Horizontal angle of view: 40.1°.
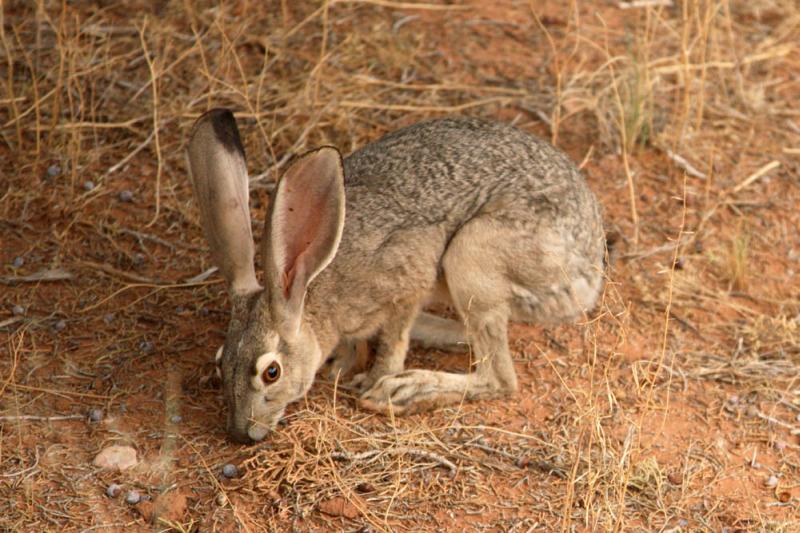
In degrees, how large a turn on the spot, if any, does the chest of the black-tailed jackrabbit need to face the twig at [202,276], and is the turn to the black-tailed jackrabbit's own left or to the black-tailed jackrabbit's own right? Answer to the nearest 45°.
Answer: approximately 45° to the black-tailed jackrabbit's own right

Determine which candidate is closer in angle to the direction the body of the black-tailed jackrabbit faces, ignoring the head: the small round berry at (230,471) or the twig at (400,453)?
the small round berry

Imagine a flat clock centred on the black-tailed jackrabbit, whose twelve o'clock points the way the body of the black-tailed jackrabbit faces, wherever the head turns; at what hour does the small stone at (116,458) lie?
The small stone is roughly at 11 o'clock from the black-tailed jackrabbit.

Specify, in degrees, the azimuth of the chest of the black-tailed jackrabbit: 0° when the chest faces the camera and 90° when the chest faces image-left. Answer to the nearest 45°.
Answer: approximately 90°

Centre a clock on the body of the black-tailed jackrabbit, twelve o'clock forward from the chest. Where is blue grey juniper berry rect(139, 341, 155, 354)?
The blue grey juniper berry is roughly at 12 o'clock from the black-tailed jackrabbit.

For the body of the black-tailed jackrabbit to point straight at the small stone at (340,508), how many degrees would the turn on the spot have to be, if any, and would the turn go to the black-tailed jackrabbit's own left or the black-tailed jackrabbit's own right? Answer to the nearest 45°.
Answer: approximately 90° to the black-tailed jackrabbit's own left

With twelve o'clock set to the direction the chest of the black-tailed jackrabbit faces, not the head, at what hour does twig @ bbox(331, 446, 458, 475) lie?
The twig is roughly at 9 o'clock from the black-tailed jackrabbit.

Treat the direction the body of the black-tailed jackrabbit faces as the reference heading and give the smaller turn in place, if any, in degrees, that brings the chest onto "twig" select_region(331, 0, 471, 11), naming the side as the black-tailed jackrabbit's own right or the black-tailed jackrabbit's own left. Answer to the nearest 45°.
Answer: approximately 90° to the black-tailed jackrabbit's own right

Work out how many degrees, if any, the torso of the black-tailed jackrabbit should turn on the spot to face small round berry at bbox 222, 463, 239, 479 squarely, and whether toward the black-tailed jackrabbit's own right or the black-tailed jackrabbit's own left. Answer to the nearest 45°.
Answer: approximately 45° to the black-tailed jackrabbit's own left

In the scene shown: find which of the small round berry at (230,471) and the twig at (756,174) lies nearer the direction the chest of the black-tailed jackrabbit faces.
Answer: the small round berry

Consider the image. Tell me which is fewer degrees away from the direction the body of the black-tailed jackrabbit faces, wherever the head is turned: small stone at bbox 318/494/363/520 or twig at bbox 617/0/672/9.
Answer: the small stone

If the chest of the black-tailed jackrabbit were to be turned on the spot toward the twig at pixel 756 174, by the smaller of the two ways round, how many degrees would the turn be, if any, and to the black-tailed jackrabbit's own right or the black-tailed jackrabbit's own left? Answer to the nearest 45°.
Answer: approximately 135° to the black-tailed jackrabbit's own right

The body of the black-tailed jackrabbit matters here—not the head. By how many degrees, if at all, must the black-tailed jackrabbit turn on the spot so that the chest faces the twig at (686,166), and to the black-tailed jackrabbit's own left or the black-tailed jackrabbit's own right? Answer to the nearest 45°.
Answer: approximately 135° to the black-tailed jackrabbit's own right
